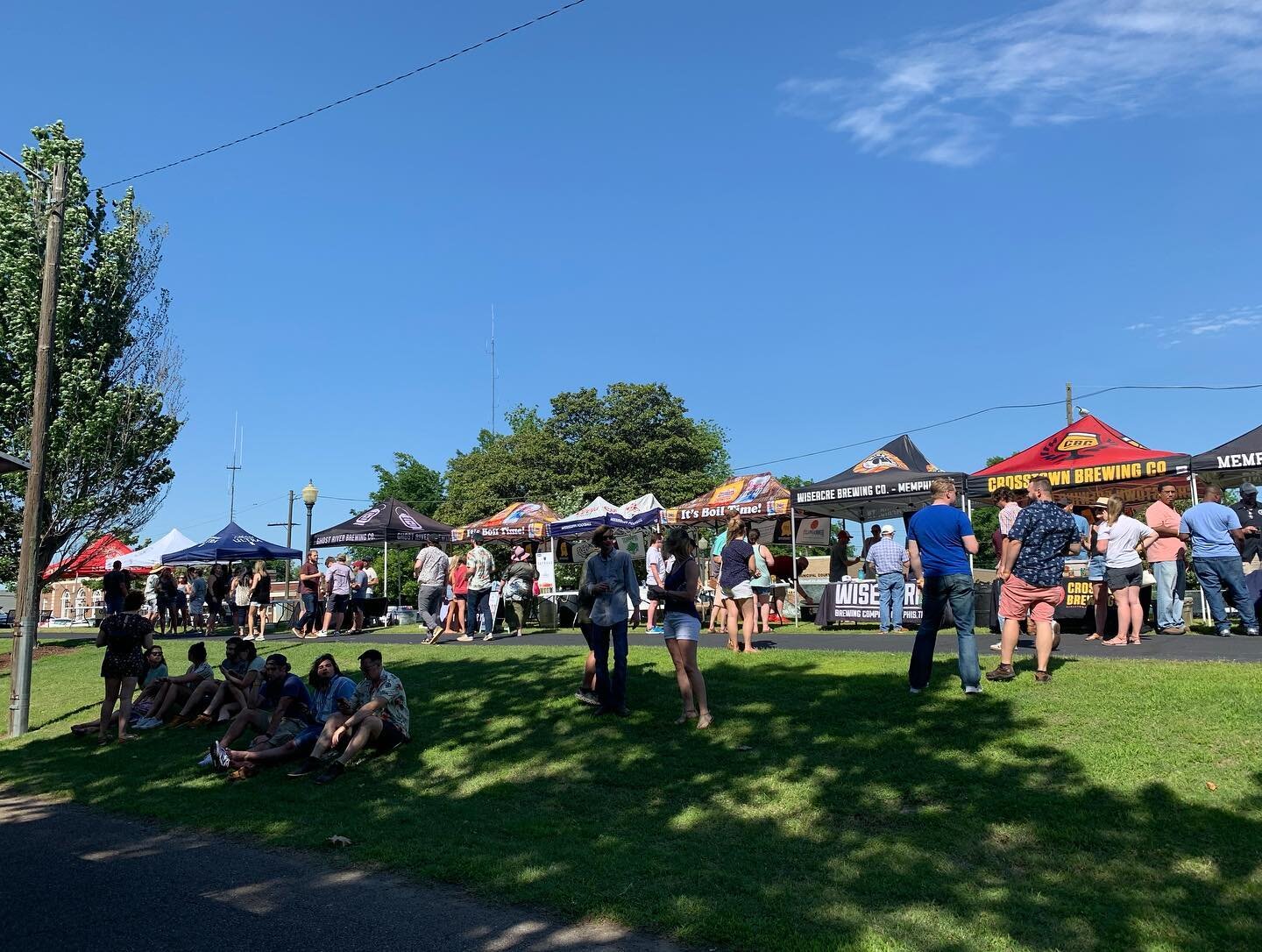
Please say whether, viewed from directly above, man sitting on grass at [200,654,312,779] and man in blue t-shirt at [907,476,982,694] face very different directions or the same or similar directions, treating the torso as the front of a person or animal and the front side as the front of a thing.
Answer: very different directions

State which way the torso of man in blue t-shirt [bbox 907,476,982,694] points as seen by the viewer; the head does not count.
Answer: away from the camera

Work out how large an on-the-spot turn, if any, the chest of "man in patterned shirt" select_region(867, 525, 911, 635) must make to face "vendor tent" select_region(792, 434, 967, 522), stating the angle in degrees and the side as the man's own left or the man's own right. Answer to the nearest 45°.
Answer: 0° — they already face it

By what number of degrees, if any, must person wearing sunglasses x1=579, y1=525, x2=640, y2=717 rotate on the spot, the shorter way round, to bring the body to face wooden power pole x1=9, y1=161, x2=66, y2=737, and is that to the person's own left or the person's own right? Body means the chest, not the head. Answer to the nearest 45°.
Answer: approximately 135° to the person's own right

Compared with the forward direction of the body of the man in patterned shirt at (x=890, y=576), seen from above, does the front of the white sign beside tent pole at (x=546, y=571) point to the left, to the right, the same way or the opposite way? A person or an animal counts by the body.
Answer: the opposite way

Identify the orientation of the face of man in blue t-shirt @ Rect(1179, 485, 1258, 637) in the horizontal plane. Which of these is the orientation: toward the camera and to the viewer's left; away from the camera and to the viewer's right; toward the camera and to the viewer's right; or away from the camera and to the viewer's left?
away from the camera and to the viewer's right

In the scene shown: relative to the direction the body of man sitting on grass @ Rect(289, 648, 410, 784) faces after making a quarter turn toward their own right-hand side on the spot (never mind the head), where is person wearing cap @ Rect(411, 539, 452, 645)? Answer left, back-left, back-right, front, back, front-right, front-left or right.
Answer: front-right
